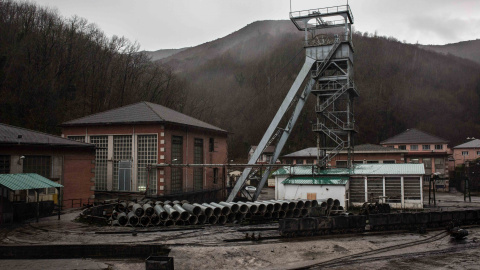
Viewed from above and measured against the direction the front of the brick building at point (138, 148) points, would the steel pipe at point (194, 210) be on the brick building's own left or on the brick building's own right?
on the brick building's own left

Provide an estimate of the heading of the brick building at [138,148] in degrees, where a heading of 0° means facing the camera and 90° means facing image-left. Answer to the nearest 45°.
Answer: approximately 45°

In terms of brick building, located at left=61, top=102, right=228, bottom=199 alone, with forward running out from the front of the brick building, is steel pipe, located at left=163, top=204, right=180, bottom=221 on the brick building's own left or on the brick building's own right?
on the brick building's own left

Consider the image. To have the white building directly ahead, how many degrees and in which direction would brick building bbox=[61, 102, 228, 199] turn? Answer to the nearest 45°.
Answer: approximately 135° to its left
